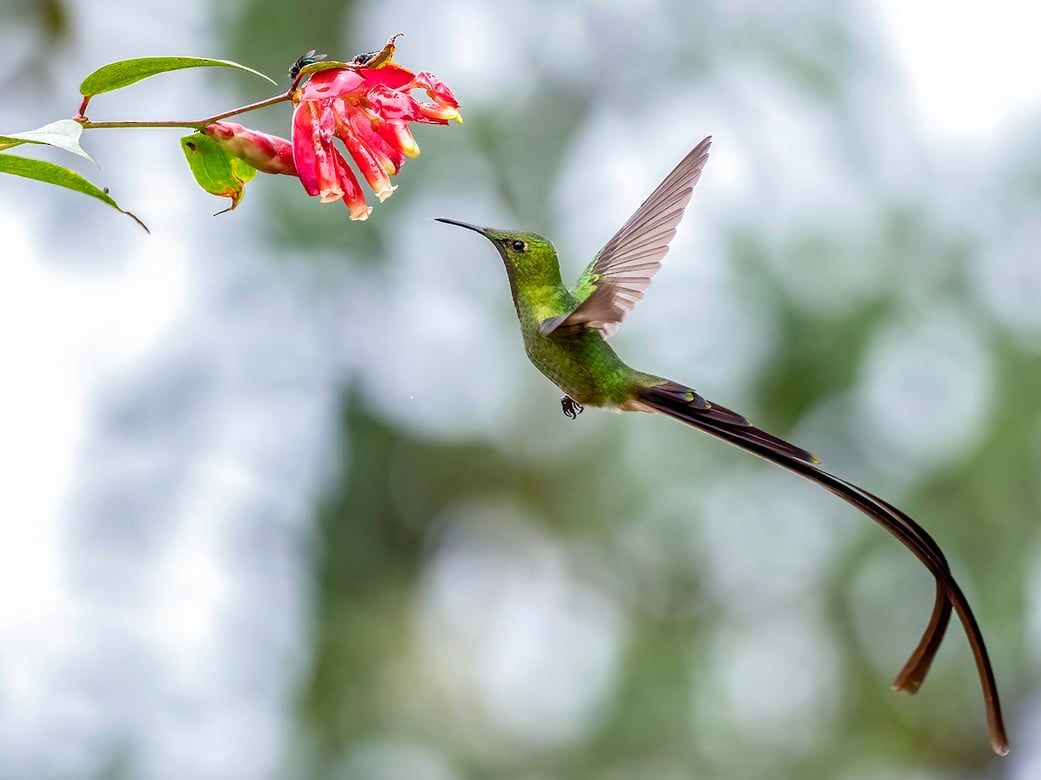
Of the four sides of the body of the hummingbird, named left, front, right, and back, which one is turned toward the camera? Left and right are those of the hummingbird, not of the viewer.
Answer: left
